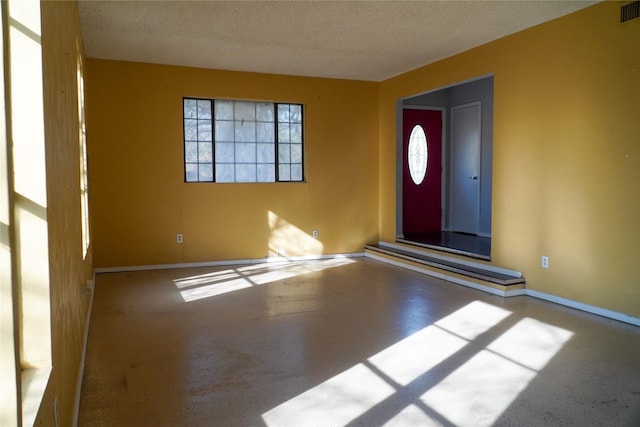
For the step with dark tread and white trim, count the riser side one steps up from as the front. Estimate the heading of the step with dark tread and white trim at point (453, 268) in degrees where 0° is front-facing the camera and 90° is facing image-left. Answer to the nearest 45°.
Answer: approximately 45°

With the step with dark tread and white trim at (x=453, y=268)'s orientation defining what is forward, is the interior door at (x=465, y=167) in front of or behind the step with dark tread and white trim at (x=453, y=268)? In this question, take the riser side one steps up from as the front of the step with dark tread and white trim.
behind

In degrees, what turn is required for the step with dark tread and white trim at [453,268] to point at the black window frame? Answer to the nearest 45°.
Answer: approximately 45° to its right

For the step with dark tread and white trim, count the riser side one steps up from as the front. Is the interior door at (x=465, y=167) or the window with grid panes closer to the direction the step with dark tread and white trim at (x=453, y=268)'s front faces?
the window with grid panes

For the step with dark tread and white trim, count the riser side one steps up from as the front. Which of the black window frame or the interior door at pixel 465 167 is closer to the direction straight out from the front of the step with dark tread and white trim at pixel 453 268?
the black window frame

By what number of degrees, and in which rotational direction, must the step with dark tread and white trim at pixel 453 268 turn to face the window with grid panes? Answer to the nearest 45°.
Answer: approximately 45° to its right

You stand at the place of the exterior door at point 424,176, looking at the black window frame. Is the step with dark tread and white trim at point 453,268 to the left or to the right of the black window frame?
left

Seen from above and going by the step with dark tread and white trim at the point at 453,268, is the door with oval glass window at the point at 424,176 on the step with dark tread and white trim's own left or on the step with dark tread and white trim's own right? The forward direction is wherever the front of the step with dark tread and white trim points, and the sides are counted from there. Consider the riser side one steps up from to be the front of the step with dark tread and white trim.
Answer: on the step with dark tread and white trim's own right
